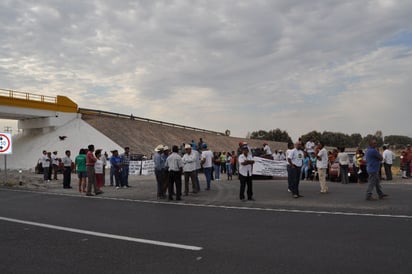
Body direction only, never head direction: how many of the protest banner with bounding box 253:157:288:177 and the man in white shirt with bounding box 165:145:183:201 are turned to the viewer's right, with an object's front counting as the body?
0

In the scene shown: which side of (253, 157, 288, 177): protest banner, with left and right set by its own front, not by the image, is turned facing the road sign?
right

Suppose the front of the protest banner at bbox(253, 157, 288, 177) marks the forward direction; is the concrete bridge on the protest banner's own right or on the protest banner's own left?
on the protest banner's own right

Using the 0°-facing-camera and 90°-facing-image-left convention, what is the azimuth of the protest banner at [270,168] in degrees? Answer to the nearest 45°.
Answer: approximately 0°

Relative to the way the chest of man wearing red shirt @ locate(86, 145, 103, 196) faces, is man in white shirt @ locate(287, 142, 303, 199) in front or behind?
in front

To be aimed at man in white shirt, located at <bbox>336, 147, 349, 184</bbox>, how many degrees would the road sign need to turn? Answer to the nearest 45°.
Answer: approximately 45° to its left
